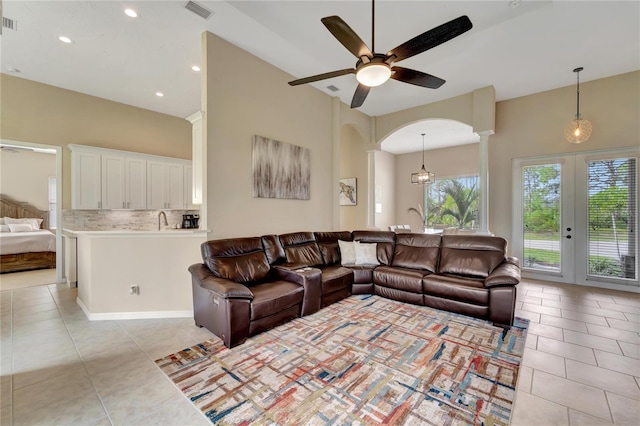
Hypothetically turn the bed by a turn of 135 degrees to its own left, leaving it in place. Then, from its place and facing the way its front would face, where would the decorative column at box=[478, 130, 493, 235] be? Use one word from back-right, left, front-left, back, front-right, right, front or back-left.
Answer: right

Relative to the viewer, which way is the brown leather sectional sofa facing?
toward the camera

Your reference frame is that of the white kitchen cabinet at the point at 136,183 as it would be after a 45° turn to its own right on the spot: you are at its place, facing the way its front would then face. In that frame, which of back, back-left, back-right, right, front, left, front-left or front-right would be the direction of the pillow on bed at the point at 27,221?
right

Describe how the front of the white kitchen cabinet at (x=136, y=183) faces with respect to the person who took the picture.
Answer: facing the viewer

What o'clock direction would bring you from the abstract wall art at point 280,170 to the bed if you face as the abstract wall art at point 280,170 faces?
The bed is roughly at 5 o'clock from the abstract wall art.

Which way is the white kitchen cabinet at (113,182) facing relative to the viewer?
toward the camera

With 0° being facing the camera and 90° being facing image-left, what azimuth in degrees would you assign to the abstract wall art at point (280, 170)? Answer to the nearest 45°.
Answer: approximately 315°

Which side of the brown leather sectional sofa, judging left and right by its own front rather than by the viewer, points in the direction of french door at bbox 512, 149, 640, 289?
left

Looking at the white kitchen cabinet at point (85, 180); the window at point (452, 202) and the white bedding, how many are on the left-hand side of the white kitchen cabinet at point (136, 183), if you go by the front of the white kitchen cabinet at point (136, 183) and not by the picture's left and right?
1

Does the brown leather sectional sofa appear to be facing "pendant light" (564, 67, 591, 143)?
no

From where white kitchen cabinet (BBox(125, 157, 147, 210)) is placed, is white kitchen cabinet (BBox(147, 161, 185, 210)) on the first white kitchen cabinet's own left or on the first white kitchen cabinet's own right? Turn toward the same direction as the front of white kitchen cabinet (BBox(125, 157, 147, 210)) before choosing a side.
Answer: on the first white kitchen cabinet's own left

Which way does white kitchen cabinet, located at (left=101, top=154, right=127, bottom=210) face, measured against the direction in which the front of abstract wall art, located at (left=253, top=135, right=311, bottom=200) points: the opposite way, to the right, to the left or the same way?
the same way

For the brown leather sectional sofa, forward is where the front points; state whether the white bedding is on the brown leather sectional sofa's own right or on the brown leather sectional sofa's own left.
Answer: on the brown leather sectional sofa's own right

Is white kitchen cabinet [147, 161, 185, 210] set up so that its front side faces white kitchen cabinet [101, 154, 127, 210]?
no

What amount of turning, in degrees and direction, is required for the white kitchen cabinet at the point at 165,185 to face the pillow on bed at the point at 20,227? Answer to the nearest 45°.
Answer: approximately 135° to its right

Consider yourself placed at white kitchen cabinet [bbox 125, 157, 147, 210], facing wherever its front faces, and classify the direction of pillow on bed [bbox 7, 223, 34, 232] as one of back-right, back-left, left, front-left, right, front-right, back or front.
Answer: back-right

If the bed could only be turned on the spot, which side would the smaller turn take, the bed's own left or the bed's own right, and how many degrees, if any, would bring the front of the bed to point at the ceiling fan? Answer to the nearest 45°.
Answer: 0° — it already faces it
